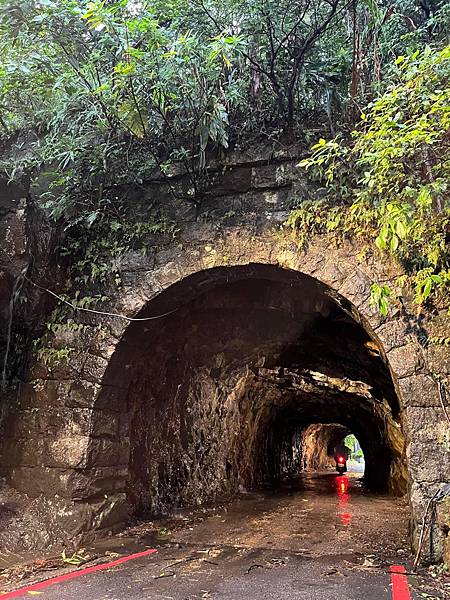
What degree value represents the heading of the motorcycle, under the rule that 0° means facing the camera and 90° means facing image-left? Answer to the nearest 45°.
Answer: approximately 180°
